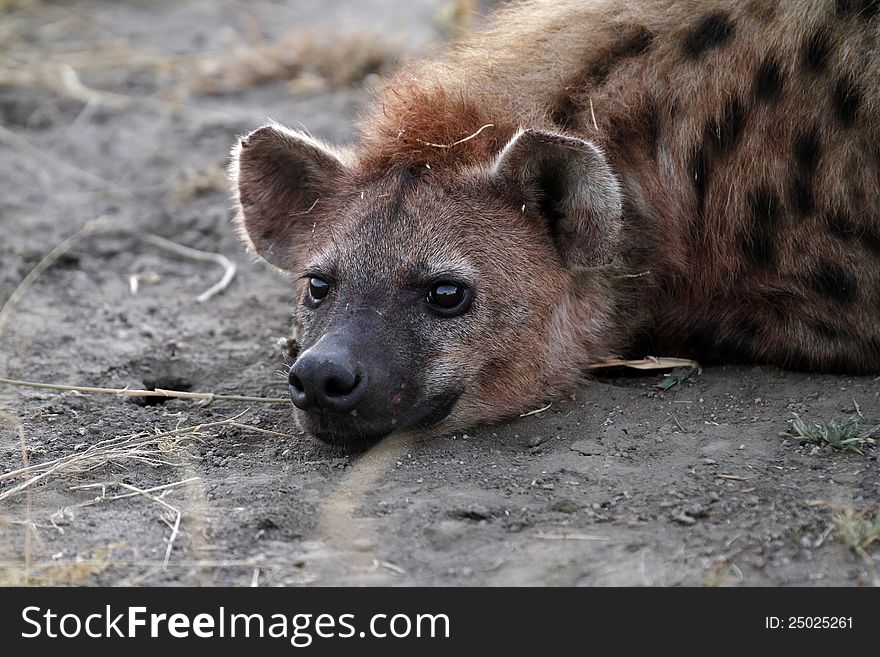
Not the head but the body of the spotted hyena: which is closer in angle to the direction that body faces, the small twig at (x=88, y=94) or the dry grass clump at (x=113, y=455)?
the dry grass clump

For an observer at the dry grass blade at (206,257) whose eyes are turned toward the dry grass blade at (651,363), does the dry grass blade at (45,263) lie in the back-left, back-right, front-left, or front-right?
back-right

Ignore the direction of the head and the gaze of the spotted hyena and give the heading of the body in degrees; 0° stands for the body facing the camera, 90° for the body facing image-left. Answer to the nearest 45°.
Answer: approximately 45°

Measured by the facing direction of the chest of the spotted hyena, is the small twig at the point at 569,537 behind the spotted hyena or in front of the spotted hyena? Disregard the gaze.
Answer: in front

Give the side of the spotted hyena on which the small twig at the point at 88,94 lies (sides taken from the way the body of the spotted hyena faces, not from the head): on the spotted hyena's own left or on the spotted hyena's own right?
on the spotted hyena's own right

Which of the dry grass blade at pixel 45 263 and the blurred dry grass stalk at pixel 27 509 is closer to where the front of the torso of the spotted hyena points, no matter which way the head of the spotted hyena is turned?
the blurred dry grass stalk

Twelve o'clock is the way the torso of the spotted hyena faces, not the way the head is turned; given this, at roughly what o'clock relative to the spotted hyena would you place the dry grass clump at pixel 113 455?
The dry grass clump is roughly at 1 o'clock from the spotted hyena.

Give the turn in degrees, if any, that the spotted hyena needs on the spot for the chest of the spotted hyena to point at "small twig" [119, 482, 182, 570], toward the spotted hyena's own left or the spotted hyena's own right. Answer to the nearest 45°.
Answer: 0° — it already faces it
